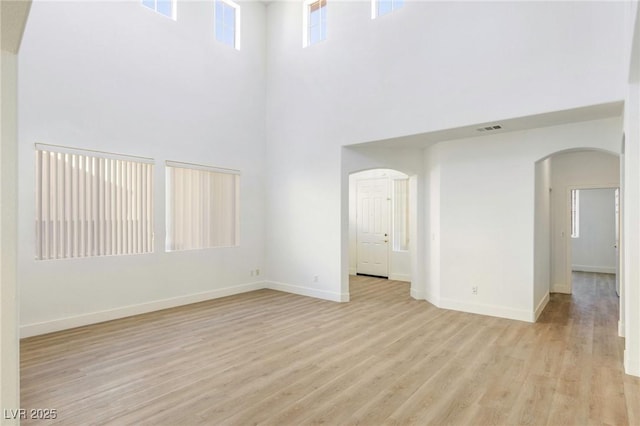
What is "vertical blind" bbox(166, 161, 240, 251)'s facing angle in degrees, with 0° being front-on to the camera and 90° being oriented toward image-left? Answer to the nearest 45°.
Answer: approximately 315°

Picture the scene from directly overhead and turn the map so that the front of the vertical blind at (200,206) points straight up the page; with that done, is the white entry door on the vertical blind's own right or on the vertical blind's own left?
on the vertical blind's own left
